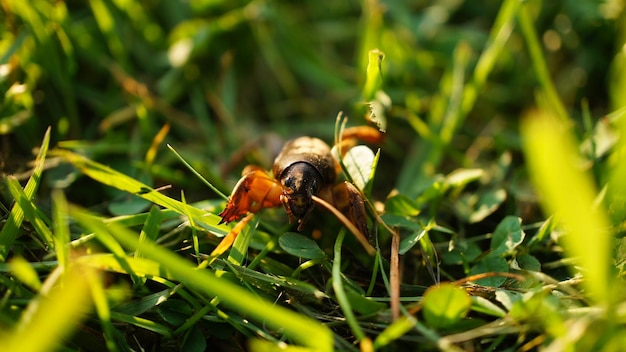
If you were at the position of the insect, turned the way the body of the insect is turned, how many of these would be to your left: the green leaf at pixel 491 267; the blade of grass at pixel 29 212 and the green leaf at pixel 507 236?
2

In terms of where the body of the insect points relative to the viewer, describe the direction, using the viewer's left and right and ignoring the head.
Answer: facing the viewer

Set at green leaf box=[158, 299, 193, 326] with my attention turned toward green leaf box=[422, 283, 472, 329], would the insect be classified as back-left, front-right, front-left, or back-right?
front-left

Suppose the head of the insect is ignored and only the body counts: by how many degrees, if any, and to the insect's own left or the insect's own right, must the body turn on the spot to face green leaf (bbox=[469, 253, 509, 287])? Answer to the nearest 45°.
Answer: approximately 90° to the insect's own left

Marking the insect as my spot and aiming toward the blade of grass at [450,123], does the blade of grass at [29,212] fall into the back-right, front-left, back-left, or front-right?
back-left

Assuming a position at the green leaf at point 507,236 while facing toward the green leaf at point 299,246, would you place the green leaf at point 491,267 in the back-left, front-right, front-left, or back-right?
front-left

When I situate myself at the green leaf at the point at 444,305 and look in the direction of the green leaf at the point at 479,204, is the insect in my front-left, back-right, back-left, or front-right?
front-left
